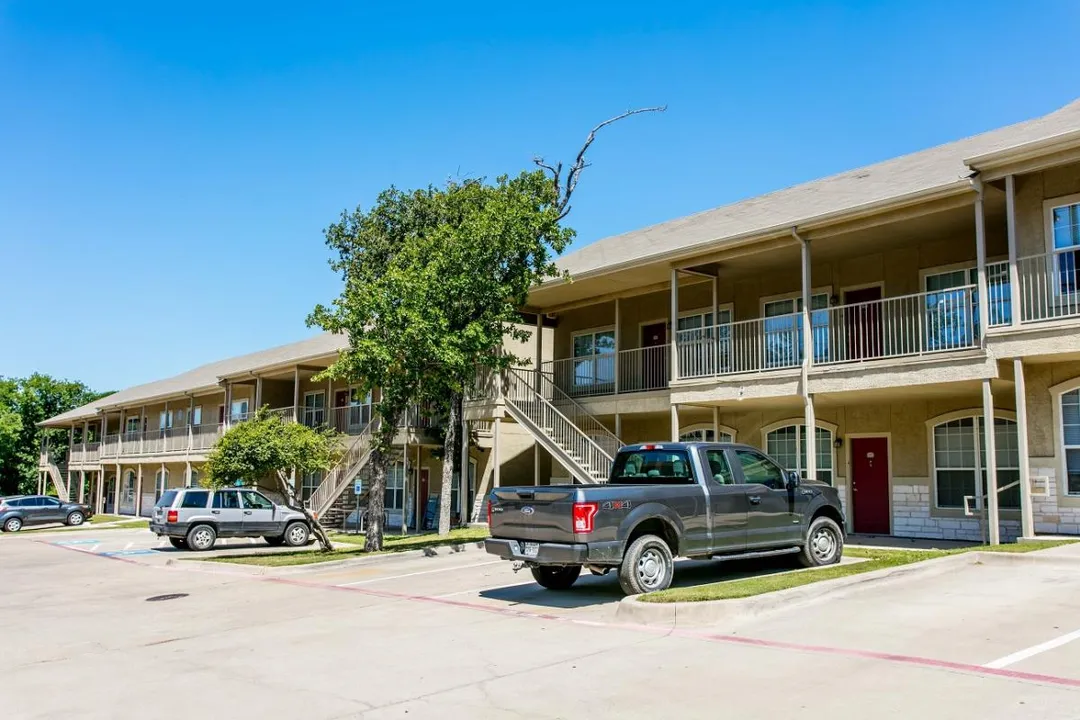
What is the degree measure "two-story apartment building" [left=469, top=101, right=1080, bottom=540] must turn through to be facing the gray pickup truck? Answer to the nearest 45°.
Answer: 0° — it already faces it

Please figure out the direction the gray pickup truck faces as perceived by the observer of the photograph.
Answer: facing away from the viewer and to the right of the viewer

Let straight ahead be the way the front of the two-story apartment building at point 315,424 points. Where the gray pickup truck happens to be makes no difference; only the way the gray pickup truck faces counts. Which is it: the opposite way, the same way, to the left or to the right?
the opposite way

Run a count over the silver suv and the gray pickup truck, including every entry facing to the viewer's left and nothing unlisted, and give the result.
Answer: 0

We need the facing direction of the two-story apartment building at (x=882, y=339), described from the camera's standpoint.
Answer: facing the viewer and to the left of the viewer

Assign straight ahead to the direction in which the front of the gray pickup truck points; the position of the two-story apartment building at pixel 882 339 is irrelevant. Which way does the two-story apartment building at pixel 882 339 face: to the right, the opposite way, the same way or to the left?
the opposite way

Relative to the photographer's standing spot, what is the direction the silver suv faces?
facing away from the viewer and to the right of the viewer

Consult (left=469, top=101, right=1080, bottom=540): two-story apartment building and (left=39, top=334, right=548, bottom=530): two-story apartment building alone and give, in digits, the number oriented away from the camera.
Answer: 0

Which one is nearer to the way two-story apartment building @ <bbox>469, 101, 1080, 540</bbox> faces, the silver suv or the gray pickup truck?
the gray pickup truck

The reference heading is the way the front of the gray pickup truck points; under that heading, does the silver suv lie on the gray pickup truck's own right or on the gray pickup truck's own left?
on the gray pickup truck's own left

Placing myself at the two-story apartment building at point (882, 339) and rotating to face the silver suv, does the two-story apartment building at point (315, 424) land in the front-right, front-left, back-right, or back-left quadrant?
front-right

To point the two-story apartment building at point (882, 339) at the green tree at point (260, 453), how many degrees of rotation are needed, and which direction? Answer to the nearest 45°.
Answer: approximately 45° to its right
